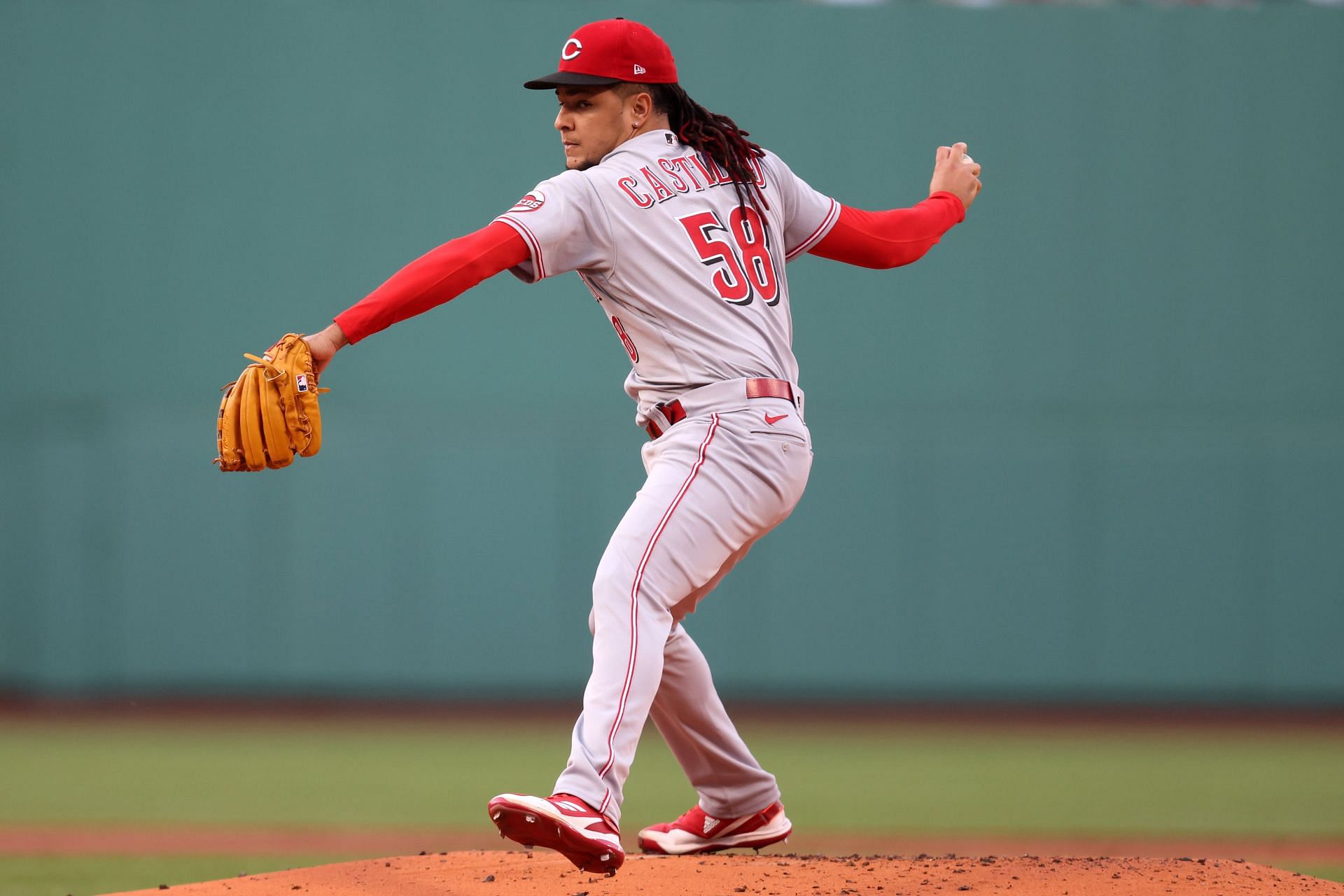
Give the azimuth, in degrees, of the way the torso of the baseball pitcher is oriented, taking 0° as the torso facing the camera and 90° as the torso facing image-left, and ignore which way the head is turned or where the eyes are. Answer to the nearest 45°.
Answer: approximately 135°
